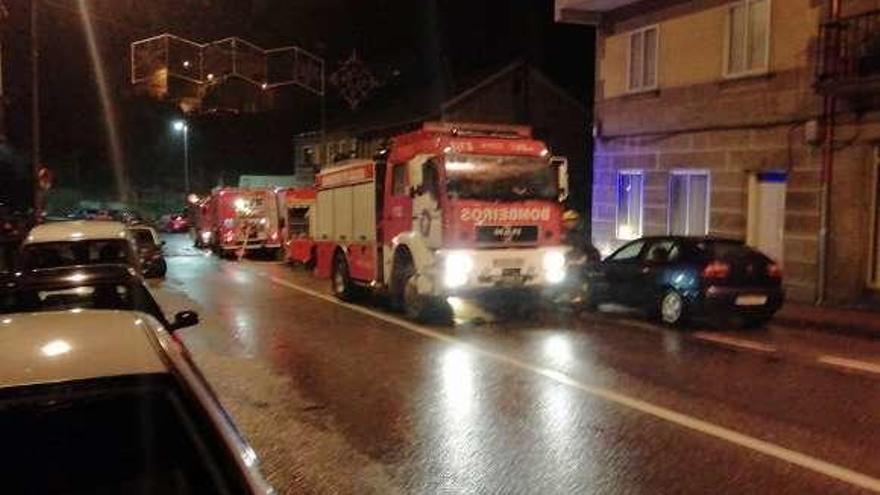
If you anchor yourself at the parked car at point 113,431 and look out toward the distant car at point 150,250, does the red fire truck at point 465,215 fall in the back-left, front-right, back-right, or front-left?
front-right

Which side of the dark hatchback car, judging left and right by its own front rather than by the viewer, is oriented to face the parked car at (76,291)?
left

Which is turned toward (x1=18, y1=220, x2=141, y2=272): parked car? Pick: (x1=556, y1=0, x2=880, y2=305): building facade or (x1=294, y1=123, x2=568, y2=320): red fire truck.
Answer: the building facade

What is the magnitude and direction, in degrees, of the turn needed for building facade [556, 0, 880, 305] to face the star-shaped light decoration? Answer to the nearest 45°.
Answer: approximately 90° to its right

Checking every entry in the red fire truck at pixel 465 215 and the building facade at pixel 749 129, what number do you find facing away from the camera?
0

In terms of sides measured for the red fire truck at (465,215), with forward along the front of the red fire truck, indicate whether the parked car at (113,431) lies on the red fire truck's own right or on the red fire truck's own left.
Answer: on the red fire truck's own right

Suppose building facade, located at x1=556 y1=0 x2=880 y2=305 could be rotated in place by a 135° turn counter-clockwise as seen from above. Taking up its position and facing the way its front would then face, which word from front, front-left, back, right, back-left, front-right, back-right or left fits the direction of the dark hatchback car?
right

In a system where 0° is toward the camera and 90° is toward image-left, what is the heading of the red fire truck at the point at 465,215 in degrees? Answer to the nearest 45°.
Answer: approximately 315°

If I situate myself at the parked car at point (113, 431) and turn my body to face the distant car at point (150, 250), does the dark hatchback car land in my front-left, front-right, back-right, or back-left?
front-right

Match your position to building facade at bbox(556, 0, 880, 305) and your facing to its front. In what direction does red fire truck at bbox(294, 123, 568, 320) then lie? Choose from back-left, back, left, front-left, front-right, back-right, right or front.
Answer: front

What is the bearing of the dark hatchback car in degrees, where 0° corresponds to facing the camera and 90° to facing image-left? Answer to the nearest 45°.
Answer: approximately 135°
